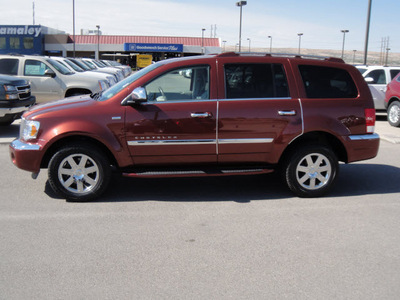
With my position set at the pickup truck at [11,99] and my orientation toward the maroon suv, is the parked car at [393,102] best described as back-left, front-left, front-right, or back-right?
front-left

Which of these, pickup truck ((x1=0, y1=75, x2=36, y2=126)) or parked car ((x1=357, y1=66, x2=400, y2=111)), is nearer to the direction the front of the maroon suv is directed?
the pickup truck

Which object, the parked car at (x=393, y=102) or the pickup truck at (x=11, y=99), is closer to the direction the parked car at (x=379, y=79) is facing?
the pickup truck

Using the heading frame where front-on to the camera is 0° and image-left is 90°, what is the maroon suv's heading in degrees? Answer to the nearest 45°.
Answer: approximately 90°

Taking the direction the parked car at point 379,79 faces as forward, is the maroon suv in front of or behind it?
in front

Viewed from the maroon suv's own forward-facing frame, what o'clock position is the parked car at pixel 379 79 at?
The parked car is roughly at 4 o'clock from the maroon suv.

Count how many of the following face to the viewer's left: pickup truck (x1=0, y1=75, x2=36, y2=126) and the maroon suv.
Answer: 1

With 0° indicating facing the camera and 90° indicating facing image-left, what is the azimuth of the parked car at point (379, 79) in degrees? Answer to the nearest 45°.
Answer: approximately 45°

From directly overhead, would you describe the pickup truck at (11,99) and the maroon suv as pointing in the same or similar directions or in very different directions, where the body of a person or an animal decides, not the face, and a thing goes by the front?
very different directions

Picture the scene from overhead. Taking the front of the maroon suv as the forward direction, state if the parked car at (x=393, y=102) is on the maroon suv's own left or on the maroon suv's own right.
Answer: on the maroon suv's own right
